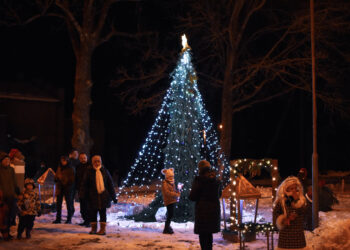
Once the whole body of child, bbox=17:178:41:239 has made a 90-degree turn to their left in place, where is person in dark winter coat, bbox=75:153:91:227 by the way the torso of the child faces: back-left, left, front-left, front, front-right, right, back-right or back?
front-left

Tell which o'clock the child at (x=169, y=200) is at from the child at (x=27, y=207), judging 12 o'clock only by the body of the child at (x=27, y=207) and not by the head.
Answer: the child at (x=169, y=200) is roughly at 9 o'clock from the child at (x=27, y=207).

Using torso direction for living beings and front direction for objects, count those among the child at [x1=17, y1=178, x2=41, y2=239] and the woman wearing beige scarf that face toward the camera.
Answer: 2

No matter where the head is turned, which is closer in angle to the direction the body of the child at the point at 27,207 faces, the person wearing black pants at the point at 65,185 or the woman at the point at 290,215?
the woman

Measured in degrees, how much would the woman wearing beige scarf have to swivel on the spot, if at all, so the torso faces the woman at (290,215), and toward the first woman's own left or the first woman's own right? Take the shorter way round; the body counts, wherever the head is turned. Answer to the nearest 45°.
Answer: approximately 45° to the first woman's own left

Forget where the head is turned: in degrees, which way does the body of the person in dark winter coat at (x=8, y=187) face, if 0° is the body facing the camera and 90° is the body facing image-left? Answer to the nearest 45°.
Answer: approximately 315°

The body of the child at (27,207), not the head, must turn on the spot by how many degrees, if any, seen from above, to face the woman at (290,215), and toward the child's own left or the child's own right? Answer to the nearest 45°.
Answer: approximately 45° to the child's own left

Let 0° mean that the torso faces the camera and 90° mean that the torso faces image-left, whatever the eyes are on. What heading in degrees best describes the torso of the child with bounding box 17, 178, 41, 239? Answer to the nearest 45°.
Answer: approximately 0°

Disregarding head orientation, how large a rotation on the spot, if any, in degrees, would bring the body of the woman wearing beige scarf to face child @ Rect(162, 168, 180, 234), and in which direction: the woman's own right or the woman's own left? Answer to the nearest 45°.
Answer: approximately 90° to the woman's own left
